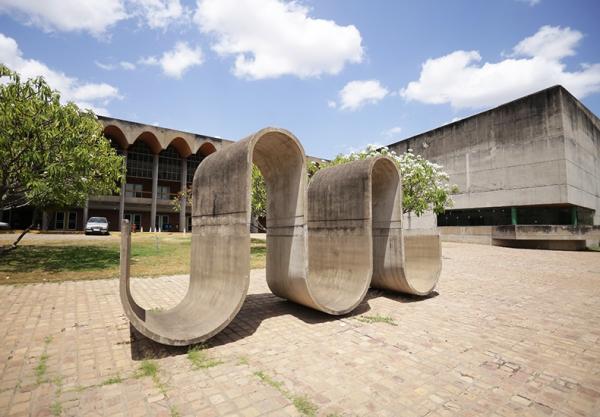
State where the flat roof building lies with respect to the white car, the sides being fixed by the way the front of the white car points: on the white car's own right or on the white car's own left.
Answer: on the white car's own left

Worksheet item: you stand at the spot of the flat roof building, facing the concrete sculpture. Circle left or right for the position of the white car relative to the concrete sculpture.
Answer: right

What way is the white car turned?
toward the camera

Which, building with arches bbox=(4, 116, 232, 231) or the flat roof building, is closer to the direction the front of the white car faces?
the flat roof building

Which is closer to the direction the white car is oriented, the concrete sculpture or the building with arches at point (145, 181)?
the concrete sculpture

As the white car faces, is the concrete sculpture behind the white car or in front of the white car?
in front

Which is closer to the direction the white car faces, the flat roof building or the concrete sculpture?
the concrete sculpture

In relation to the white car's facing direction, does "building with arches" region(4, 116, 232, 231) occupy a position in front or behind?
behind
